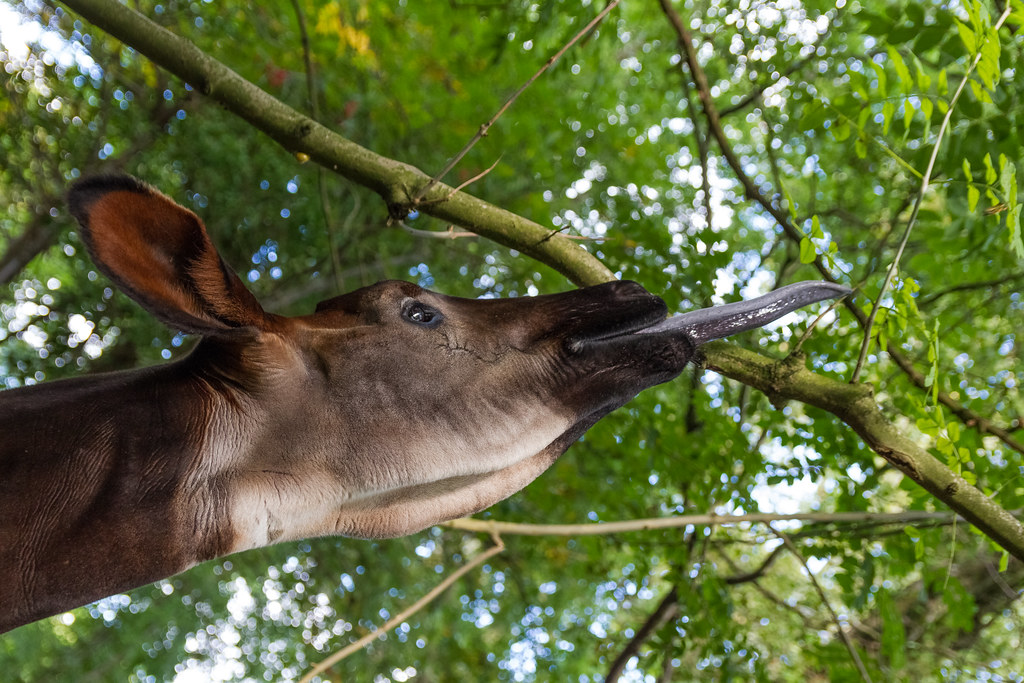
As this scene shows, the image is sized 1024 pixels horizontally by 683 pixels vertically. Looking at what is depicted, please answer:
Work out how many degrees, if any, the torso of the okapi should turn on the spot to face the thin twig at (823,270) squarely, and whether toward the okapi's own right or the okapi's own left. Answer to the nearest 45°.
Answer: approximately 45° to the okapi's own left

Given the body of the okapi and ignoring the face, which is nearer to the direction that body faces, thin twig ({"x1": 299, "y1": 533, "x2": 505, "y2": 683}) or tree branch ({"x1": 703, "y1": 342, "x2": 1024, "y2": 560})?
the tree branch

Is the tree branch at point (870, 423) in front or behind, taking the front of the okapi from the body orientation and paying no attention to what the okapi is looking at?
in front

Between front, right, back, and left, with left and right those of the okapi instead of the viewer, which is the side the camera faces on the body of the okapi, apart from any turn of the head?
right
